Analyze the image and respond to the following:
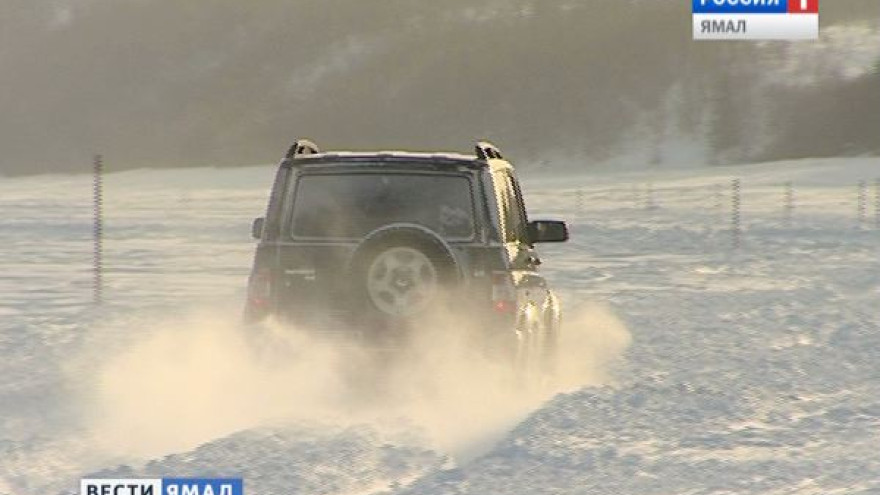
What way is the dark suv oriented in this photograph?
away from the camera
